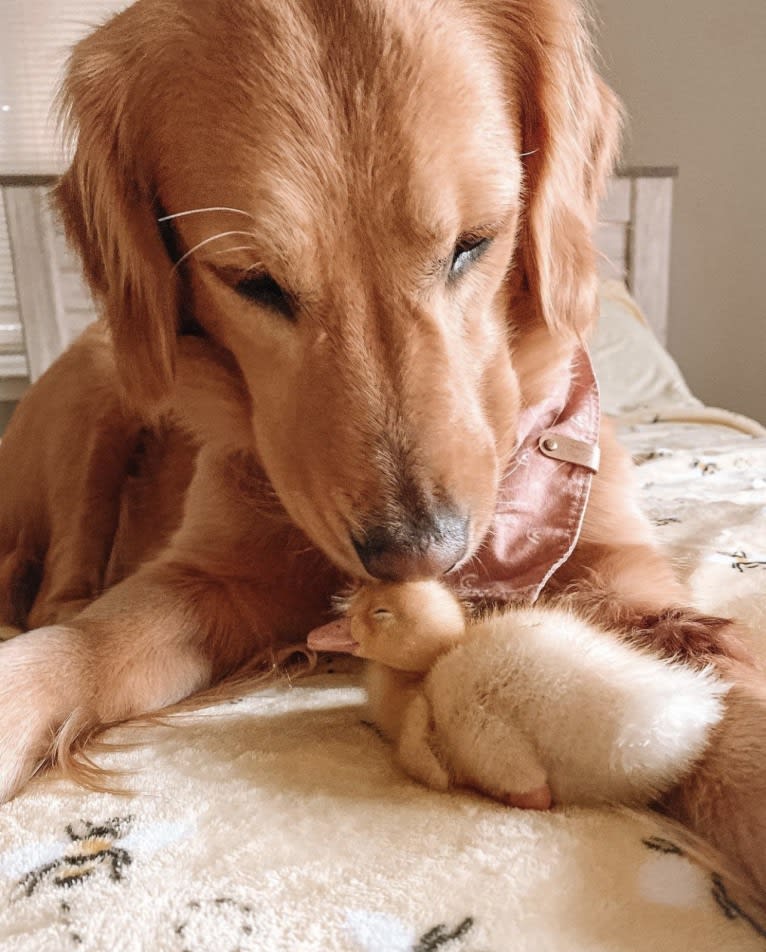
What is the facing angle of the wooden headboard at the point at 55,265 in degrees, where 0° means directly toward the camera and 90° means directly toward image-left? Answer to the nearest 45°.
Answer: approximately 0°

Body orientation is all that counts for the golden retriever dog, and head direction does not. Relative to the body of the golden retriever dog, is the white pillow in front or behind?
behind

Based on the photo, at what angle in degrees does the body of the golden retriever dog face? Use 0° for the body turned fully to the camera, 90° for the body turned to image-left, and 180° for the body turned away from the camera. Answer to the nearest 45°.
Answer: approximately 0°

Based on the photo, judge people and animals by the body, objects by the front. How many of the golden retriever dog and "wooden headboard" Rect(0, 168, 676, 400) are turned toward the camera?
2

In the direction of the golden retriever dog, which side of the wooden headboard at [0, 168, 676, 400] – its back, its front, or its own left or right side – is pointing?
front

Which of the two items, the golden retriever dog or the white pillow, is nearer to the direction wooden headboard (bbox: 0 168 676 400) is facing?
the golden retriever dog

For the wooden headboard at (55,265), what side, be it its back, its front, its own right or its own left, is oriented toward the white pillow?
left
